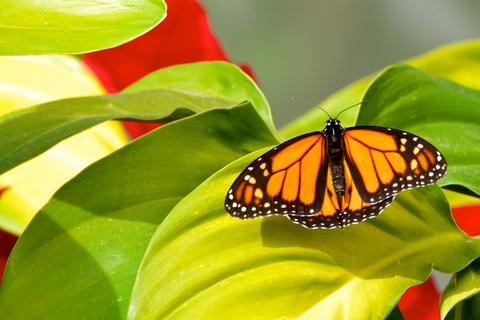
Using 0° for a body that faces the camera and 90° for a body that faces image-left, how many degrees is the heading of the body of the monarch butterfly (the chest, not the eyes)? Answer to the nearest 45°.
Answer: approximately 180°
